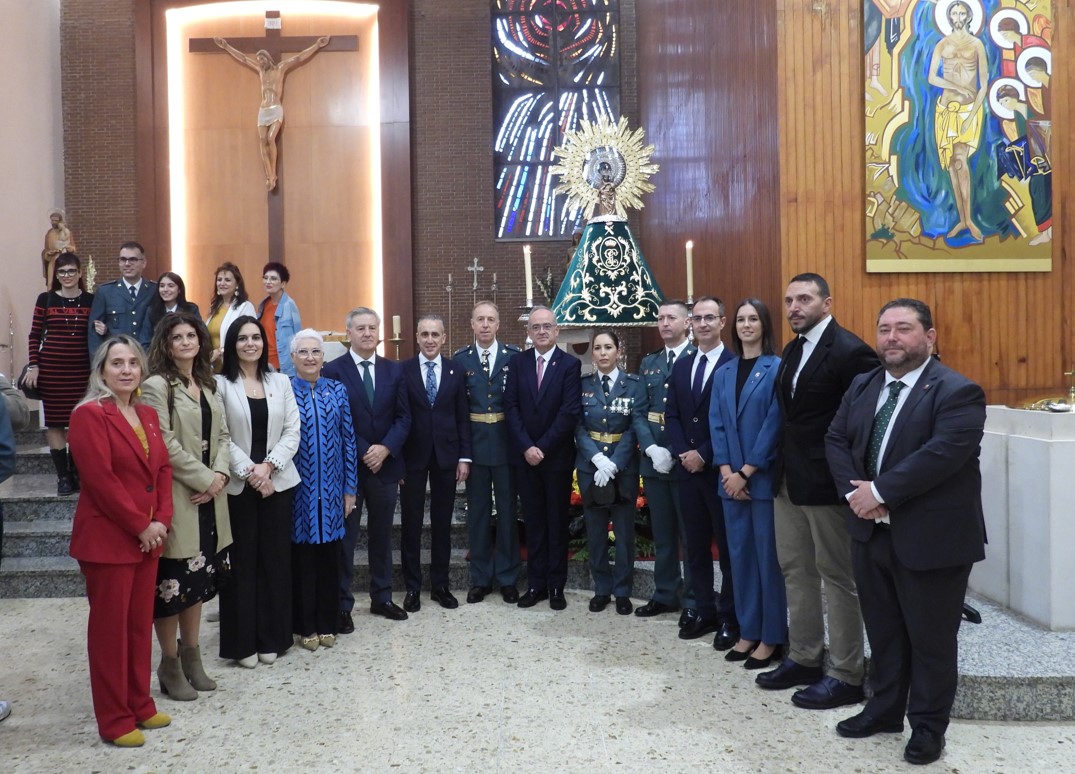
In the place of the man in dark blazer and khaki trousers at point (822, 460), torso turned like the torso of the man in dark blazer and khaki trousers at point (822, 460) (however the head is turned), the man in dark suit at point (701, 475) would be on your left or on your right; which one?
on your right

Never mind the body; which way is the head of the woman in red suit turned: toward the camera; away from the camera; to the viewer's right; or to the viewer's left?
toward the camera

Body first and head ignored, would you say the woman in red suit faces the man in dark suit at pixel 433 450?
no

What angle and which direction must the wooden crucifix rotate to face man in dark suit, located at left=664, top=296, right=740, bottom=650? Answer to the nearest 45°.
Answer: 0° — it already faces them

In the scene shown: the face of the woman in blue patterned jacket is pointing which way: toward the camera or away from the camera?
toward the camera

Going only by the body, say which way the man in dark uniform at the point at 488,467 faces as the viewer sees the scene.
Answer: toward the camera

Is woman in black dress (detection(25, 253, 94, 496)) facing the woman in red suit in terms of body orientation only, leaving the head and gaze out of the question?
yes

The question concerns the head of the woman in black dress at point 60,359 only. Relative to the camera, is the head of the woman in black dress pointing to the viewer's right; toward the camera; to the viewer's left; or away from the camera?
toward the camera

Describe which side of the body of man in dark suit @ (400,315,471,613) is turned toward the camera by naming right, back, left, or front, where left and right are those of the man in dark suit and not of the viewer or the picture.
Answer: front

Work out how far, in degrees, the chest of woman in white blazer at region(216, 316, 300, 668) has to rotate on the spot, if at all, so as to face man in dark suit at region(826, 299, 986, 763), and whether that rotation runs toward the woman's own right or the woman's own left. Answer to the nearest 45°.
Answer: approximately 45° to the woman's own left

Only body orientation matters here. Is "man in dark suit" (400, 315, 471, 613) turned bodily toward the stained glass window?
no

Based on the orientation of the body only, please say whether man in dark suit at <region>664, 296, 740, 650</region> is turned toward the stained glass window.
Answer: no

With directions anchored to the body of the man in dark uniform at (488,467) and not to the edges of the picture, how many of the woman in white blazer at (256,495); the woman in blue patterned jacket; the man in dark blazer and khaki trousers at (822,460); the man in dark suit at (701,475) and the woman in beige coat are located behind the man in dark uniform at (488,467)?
0

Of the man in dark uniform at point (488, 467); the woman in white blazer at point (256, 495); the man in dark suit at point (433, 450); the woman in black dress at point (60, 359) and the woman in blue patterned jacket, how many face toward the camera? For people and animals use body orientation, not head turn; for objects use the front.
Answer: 5
